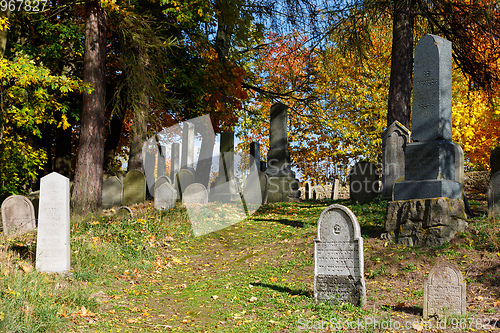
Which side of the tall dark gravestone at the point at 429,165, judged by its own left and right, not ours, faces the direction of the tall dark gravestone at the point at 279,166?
right

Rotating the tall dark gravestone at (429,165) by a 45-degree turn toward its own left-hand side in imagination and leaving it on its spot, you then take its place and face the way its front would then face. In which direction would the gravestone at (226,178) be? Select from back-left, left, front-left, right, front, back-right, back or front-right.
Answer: back-right

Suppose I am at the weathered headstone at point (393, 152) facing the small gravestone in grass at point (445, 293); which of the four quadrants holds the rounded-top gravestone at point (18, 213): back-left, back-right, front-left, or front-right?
front-right

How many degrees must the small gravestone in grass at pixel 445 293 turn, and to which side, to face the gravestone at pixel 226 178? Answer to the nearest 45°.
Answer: approximately 135° to its right

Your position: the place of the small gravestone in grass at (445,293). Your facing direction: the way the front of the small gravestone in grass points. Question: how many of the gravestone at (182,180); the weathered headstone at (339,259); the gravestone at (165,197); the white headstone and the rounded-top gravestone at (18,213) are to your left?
0

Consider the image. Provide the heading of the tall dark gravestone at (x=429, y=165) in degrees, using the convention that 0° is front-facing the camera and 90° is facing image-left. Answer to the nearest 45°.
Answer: approximately 45°

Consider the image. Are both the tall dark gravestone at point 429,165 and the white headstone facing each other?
no

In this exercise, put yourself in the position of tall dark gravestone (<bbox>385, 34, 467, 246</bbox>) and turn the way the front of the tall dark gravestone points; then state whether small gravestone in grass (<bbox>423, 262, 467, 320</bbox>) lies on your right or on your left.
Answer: on your left

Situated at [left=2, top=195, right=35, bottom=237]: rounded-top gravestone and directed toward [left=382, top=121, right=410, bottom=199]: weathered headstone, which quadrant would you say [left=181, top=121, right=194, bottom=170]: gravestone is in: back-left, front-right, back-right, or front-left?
front-left

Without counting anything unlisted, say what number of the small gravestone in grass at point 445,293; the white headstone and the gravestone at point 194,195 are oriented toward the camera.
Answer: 3

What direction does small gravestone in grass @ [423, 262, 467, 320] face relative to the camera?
toward the camera

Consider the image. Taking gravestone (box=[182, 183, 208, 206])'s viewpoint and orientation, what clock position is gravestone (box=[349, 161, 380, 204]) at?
gravestone (box=[349, 161, 380, 204]) is roughly at 9 o'clock from gravestone (box=[182, 183, 208, 206]).

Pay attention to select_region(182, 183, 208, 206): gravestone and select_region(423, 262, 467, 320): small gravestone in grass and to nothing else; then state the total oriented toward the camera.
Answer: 2

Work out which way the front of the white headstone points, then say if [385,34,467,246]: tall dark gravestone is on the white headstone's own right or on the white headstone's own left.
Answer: on the white headstone's own left

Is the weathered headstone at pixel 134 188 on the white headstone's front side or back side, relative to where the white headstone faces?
on the back side

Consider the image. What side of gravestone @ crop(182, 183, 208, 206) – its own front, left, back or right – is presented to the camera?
front
